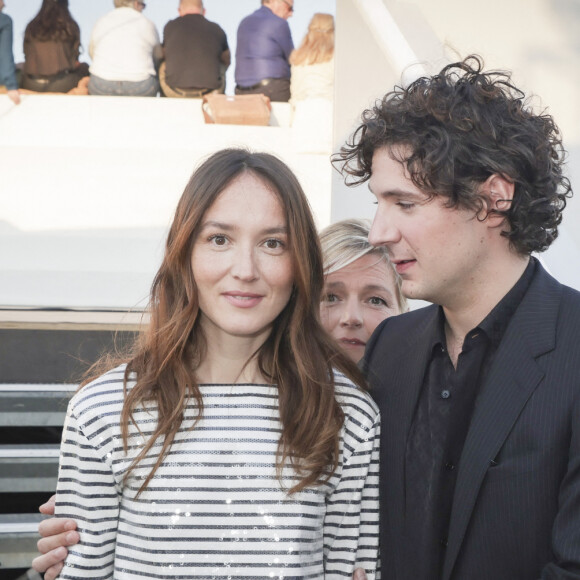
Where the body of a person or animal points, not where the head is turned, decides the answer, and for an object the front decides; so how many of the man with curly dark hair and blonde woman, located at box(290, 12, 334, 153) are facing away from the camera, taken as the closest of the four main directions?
1

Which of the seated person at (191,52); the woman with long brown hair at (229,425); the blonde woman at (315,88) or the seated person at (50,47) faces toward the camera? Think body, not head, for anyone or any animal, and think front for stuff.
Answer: the woman with long brown hair

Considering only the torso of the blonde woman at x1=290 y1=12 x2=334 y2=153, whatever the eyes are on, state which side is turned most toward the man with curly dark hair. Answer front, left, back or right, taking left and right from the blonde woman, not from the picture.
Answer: back

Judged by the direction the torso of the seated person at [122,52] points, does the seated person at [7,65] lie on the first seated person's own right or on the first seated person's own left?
on the first seated person's own left

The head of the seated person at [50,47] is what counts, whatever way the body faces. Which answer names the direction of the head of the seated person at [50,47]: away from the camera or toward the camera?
away from the camera

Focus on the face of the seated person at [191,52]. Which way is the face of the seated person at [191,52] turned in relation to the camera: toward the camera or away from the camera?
away from the camera

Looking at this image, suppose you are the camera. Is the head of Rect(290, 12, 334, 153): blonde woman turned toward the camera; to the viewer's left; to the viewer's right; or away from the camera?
away from the camera

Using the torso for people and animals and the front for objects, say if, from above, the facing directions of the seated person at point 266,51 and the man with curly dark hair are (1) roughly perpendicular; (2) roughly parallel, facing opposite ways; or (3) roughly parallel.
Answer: roughly parallel, facing opposite ways

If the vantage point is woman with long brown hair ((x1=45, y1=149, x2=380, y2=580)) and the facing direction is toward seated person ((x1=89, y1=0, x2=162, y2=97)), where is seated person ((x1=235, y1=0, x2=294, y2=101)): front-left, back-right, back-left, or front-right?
front-right

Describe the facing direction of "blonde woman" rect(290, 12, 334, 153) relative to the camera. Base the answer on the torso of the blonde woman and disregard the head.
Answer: away from the camera

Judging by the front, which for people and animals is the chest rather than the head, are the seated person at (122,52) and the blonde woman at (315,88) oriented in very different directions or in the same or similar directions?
same or similar directions

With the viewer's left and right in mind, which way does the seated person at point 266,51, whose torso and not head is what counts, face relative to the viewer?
facing away from the viewer and to the right of the viewer

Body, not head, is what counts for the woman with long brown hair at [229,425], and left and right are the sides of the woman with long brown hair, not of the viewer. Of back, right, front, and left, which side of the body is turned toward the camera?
front

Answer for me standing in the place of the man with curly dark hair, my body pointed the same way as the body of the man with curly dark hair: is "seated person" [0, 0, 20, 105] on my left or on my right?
on my right

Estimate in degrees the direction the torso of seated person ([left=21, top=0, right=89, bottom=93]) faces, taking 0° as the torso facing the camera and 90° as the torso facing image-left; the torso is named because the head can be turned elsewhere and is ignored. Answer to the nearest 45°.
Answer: approximately 180°

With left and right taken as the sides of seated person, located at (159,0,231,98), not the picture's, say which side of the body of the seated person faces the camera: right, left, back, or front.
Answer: back

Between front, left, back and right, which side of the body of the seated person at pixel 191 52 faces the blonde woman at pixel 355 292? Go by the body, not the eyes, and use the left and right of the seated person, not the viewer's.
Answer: back
